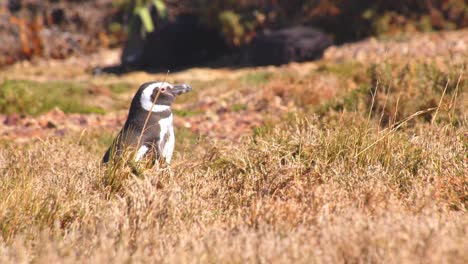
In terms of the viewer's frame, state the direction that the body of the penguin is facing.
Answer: to the viewer's right

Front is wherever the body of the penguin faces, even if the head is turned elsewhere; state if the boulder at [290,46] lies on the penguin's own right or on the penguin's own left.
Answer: on the penguin's own left

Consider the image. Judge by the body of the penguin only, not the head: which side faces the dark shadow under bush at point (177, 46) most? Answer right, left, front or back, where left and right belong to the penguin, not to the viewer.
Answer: left
